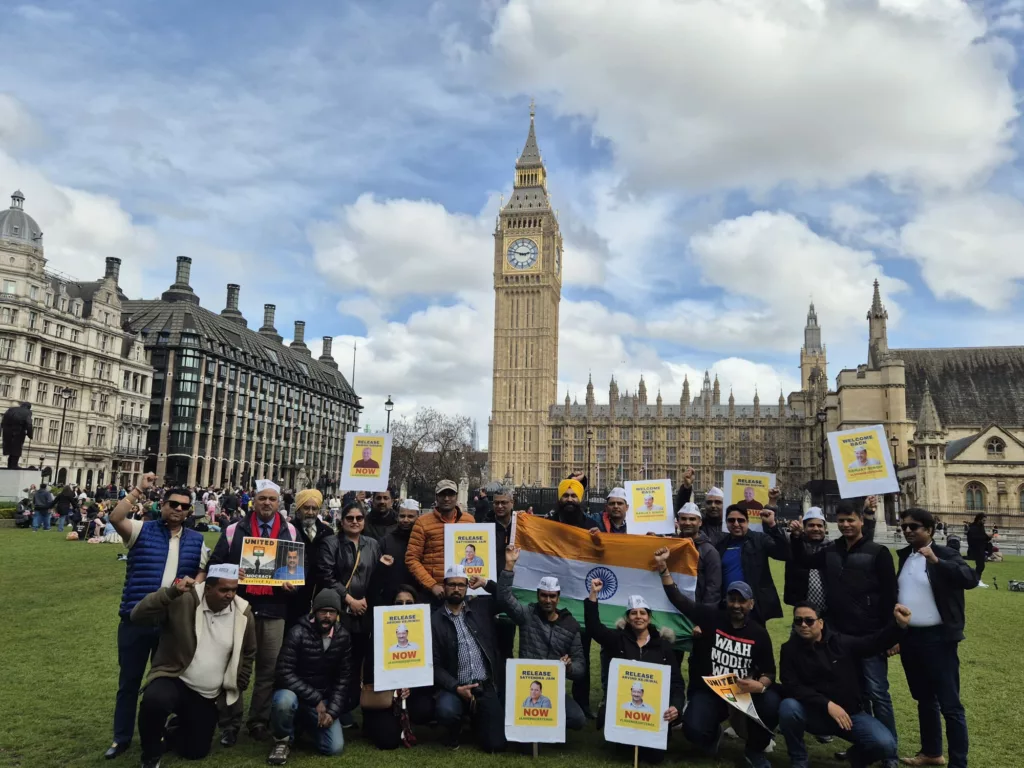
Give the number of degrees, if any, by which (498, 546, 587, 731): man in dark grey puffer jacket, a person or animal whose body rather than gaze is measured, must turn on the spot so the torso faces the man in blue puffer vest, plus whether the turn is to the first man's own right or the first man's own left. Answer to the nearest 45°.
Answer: approximately 90° to the first man's own right

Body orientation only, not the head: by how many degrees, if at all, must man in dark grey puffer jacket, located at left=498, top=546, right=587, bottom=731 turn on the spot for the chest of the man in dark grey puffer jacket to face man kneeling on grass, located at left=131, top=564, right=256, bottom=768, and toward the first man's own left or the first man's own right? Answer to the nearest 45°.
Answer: approximately 90° to the first man's own right

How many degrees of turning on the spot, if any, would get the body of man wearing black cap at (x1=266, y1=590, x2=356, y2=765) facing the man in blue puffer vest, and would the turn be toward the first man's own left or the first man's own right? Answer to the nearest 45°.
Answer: approximately 90° to the first man's own right

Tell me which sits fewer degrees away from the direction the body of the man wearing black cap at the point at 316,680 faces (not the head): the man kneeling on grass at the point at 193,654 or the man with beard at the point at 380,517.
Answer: the man kneeling on grass

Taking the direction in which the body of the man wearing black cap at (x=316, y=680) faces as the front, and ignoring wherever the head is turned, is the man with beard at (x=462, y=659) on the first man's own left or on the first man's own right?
on the first man's own left

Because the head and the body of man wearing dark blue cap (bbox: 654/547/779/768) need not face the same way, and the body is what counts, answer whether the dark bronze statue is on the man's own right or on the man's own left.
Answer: on the man's own right

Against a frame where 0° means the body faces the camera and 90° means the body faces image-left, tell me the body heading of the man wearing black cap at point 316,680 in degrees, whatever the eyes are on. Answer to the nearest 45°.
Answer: approximately 0°

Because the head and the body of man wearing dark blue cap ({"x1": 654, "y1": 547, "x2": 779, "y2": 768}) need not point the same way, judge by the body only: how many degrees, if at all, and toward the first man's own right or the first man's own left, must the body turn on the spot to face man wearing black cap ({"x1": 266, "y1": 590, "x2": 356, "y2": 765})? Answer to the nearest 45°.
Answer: approximately 90° to the first man's own right
